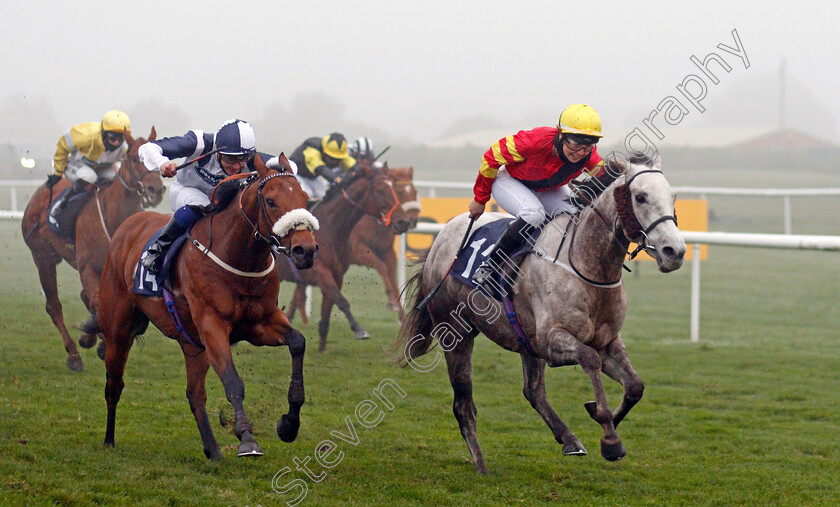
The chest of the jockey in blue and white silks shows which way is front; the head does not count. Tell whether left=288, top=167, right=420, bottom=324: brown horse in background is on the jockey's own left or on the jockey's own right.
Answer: on the jockey's own left

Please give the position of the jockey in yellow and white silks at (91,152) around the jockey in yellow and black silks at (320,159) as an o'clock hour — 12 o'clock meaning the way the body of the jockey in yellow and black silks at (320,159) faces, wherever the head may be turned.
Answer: the jockey in yellow and white silks at (91,152) is roughly at 3 o'clock from the jockey in yellow and black silks at (320,159).

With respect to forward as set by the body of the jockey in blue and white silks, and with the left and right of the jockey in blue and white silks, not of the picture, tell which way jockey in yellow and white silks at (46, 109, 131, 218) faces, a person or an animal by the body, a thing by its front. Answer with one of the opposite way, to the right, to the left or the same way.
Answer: the same way

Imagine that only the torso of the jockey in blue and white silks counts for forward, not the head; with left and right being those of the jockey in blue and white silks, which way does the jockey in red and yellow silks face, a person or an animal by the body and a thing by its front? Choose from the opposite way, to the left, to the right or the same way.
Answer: the same way

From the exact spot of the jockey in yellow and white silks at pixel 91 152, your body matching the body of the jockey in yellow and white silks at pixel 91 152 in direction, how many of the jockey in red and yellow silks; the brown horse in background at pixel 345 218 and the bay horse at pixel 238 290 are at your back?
0

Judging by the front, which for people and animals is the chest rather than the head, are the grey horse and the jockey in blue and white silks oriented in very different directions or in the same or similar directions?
same or similar directions

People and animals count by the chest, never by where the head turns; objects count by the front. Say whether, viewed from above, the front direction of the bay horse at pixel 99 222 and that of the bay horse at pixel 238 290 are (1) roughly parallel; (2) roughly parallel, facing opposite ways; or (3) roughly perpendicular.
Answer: roughly parallel

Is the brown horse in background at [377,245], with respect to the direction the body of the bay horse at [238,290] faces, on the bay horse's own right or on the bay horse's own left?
on the bay horse's own left

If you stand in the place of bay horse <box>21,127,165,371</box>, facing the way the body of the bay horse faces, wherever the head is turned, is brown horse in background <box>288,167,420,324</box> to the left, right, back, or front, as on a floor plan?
left

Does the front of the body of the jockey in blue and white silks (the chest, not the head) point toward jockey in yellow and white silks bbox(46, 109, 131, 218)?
no

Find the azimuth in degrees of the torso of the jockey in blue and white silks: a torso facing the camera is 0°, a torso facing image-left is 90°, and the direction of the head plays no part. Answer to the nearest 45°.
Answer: approximately 315°

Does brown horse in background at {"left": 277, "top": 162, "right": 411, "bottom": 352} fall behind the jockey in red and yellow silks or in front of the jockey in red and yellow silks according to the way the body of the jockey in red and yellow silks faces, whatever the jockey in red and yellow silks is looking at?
behind

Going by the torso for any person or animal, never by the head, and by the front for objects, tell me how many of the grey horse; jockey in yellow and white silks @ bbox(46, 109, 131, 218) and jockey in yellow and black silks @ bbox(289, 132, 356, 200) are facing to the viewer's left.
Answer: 0

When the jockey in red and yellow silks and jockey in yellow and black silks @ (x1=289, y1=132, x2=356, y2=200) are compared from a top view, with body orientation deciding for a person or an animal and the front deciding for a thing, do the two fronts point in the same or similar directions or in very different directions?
same or similar directions

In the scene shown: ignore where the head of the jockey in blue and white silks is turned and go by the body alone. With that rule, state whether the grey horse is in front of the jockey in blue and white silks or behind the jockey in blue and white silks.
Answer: in front

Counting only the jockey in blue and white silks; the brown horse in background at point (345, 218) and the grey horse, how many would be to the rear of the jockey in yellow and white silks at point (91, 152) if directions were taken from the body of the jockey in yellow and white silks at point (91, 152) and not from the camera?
0

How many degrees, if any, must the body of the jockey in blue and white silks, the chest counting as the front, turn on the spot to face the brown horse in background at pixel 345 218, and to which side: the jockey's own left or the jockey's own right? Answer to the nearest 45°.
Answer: approximately 135° to the jockey's own left

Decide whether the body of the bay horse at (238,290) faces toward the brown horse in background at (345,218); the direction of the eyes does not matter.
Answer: no

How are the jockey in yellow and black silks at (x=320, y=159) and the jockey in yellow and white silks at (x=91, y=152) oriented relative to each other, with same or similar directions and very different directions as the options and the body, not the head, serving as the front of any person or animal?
same or similar directions

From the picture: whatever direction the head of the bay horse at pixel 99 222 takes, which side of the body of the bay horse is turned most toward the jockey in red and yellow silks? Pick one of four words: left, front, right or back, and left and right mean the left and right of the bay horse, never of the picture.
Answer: front

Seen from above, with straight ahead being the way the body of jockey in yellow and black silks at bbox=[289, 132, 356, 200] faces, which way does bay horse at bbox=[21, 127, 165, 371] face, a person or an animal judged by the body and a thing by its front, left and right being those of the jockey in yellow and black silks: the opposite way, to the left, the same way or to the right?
the same way

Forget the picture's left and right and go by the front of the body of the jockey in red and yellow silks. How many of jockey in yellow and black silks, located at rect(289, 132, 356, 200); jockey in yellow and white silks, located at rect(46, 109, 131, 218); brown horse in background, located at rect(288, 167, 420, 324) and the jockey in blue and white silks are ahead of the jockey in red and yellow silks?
0

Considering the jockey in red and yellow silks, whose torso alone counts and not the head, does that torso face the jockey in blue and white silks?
no
